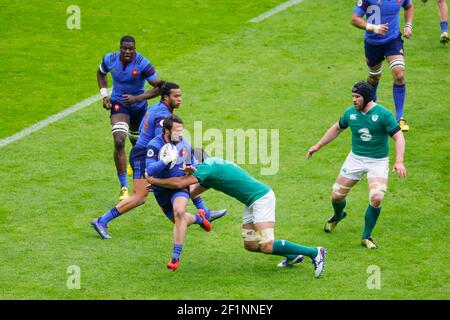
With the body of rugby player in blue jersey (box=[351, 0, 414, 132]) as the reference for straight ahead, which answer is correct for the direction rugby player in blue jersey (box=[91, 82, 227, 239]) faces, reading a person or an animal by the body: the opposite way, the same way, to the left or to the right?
to the left

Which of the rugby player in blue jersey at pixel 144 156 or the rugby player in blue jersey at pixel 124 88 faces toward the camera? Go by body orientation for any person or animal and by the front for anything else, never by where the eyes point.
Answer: the rugby player in blue jersey at pixel 124 88

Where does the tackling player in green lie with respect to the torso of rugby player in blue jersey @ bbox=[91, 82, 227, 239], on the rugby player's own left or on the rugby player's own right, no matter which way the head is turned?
on the rugby player's own right

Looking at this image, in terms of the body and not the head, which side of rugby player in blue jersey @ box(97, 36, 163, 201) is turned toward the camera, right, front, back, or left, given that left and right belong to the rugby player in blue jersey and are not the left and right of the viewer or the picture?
front

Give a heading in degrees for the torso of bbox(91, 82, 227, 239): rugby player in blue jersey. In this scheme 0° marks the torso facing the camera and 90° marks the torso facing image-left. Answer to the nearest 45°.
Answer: approximately 270°

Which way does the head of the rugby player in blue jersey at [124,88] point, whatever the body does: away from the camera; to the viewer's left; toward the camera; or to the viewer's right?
toward the camera

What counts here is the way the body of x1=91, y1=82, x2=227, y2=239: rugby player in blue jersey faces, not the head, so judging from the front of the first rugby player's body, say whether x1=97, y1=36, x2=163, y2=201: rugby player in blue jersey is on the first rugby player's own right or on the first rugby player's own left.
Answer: on the first rugby player's own left

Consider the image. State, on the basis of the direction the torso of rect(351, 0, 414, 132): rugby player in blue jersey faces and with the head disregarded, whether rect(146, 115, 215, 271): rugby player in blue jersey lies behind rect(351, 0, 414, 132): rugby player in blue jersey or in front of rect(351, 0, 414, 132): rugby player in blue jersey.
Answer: in front

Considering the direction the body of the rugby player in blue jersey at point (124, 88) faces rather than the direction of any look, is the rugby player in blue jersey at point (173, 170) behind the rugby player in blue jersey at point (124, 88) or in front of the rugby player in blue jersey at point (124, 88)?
in front

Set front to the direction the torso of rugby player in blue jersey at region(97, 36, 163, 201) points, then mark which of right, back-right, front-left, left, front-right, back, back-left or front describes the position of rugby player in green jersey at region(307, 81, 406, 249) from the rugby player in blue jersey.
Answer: front-left

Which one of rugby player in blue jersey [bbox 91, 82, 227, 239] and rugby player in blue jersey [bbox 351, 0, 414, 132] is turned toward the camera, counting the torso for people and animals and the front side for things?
rugby player in blue jersey [bbox 351, 0, 414, 132]

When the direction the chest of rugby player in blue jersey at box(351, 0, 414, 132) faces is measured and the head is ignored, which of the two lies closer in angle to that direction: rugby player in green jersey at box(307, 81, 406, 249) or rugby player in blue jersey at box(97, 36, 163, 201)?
the rugby player in green jersey

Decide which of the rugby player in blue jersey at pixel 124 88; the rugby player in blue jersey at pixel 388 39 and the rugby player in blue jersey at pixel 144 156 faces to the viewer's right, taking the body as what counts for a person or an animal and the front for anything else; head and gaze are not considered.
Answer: the rugby player in blue jersey at pixel 144 156

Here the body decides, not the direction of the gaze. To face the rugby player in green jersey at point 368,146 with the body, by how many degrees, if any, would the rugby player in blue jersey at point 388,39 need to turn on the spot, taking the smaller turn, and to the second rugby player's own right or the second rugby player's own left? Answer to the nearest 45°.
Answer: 0° — they already face them

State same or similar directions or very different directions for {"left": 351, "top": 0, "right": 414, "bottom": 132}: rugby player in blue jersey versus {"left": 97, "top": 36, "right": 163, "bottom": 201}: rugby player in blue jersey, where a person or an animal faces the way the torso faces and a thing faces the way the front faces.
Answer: same or similar directions

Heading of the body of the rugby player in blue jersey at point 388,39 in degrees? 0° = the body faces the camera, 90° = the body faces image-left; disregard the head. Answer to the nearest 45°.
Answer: approximately 0°

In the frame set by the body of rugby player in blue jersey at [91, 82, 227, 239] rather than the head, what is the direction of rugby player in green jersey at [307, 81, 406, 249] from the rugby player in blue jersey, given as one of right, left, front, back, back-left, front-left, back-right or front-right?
front
